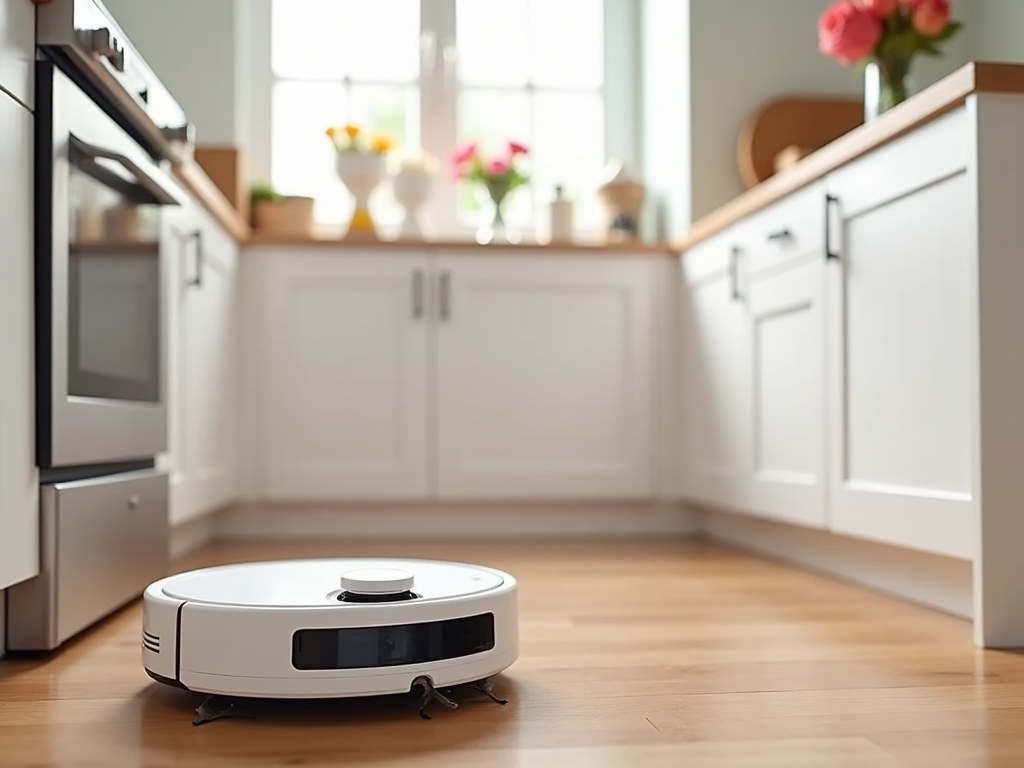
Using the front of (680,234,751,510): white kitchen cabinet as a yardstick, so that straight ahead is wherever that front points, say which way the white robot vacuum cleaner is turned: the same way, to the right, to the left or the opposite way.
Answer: to the left

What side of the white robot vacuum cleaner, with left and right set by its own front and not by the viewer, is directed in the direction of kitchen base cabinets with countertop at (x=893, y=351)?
left

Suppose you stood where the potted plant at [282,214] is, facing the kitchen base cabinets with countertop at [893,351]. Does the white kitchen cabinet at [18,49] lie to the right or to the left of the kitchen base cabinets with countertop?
right

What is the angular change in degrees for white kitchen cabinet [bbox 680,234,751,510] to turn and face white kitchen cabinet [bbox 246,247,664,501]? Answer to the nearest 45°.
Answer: approximately 45° to its right

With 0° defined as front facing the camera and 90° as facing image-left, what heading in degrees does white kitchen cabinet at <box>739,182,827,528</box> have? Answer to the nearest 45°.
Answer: approximately 45°

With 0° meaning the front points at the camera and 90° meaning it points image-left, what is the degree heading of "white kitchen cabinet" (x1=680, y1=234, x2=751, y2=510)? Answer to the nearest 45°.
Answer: approximately 45°

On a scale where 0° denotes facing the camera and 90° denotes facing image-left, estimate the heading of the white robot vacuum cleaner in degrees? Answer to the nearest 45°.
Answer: approximately 315°

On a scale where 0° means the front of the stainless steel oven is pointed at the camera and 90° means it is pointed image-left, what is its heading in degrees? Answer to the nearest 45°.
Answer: approximately 315°

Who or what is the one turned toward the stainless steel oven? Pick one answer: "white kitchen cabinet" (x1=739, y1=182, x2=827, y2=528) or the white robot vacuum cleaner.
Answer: the white kitchen cabinet
